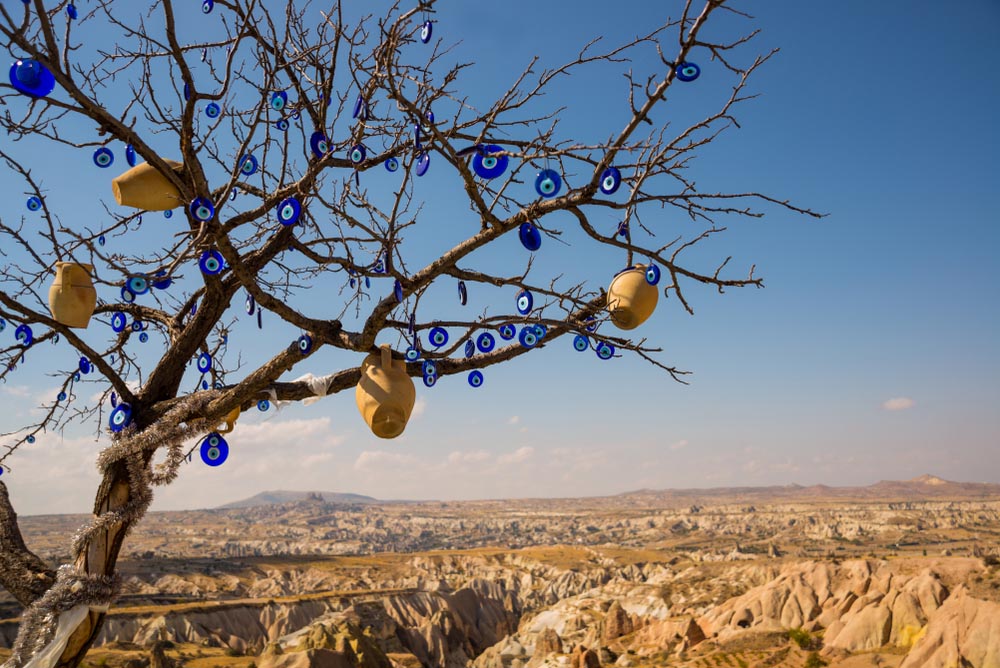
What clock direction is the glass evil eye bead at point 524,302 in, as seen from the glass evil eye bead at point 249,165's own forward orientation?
the glass evil eye bead at point 524,302 is roughly at 10 o'clock from the glass evil eye bead at point 249,165.

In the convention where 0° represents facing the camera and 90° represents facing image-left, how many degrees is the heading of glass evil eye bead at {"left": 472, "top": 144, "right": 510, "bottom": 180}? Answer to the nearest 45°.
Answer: approximately 0°

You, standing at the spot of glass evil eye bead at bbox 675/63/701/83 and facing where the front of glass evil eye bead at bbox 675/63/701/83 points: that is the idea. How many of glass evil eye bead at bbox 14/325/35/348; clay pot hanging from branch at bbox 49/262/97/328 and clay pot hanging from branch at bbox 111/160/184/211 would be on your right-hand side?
3

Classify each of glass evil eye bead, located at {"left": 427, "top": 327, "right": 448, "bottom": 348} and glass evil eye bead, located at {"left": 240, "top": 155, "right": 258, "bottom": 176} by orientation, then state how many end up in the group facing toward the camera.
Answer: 2
